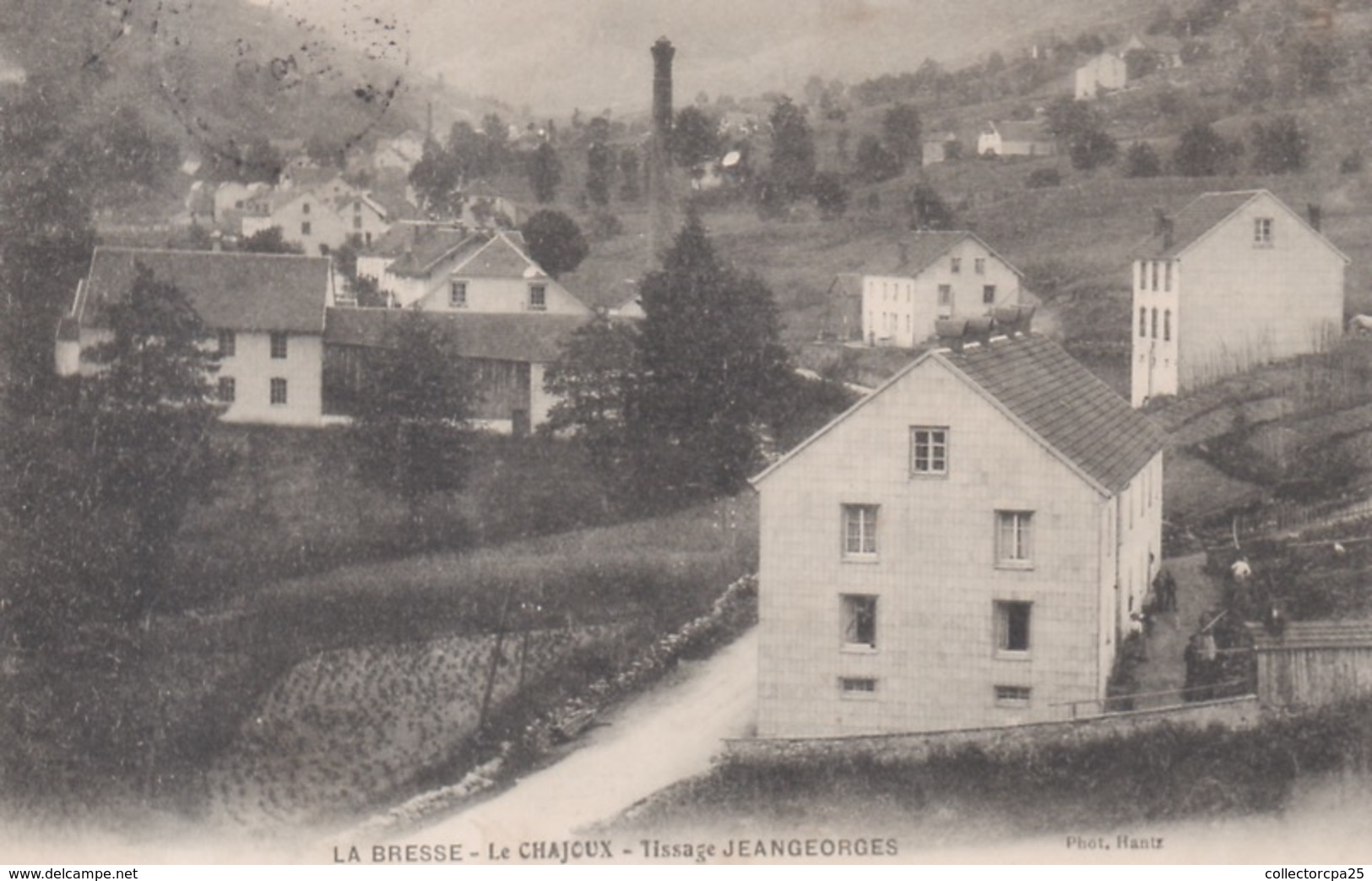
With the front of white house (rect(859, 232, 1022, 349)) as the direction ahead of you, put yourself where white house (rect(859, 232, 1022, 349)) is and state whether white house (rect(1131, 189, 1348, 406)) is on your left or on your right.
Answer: on your left
